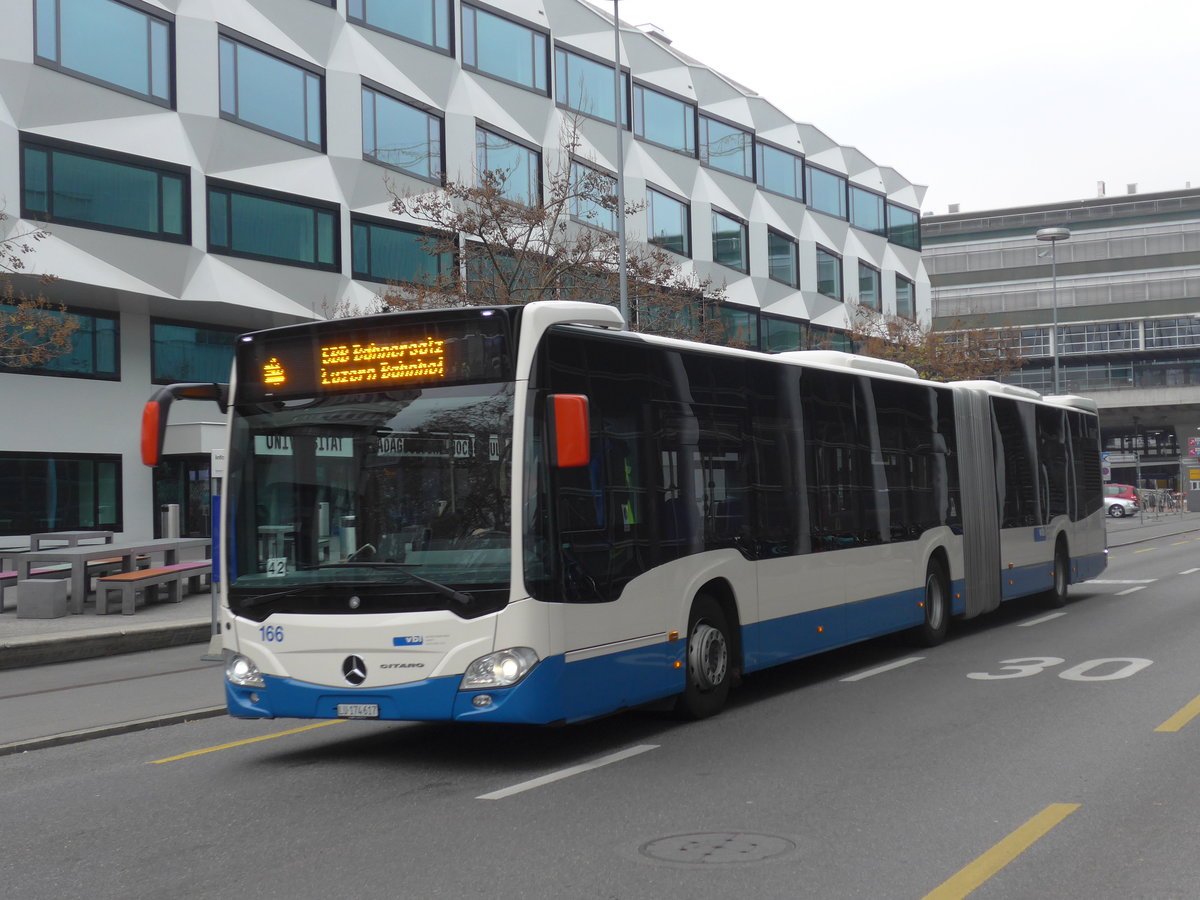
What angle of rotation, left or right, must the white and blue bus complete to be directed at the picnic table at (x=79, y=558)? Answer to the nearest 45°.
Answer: approximately 90° to its right

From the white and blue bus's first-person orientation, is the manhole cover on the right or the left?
on its left

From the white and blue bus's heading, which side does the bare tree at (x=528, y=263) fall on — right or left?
on its right

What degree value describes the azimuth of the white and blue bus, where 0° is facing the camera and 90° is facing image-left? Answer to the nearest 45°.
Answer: approximately 45°

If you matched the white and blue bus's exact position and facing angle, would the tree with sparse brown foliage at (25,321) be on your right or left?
on your right
